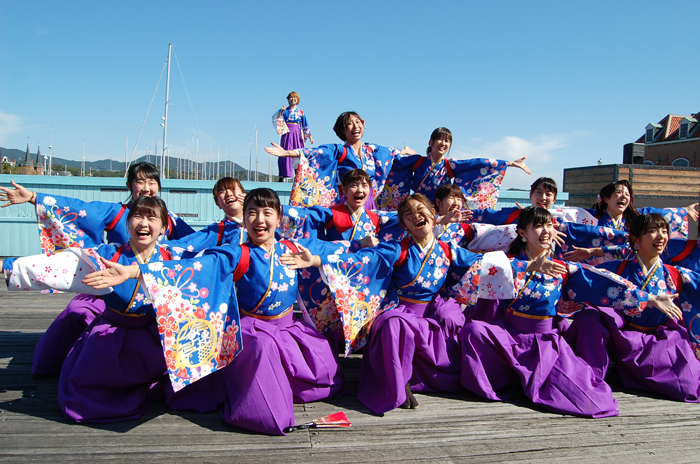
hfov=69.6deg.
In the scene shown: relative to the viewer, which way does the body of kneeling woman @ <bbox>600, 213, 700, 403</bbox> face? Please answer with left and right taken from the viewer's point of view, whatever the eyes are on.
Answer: facing the viewer and to the right of the viewer

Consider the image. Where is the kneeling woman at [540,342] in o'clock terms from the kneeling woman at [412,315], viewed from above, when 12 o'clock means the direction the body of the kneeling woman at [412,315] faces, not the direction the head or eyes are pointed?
the kneeling woman at [540,342] is roughly at 9 o'clock from the kneeling woman at [412,315].

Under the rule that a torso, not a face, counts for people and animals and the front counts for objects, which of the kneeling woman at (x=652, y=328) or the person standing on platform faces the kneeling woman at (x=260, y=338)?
the person standing on platform

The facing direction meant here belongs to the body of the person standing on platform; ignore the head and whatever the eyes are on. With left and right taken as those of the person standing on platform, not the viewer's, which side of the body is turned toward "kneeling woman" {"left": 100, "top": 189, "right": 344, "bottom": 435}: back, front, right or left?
front

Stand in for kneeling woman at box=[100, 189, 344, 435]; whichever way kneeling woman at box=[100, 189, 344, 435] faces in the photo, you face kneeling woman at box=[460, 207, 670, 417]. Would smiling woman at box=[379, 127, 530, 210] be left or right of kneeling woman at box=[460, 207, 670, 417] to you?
left

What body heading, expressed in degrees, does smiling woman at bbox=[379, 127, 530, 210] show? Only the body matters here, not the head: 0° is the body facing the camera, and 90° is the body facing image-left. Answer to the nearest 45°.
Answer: approximately 0°

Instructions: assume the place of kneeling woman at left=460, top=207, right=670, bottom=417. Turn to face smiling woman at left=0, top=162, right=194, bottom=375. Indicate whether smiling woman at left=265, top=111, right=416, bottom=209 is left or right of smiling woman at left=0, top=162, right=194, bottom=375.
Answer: right

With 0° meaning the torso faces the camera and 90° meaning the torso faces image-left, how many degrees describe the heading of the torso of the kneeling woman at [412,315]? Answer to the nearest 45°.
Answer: approximately 0°

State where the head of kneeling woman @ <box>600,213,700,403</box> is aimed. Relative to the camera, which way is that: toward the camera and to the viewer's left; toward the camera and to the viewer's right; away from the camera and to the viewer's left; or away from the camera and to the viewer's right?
toward the camera and to the viewer's right
